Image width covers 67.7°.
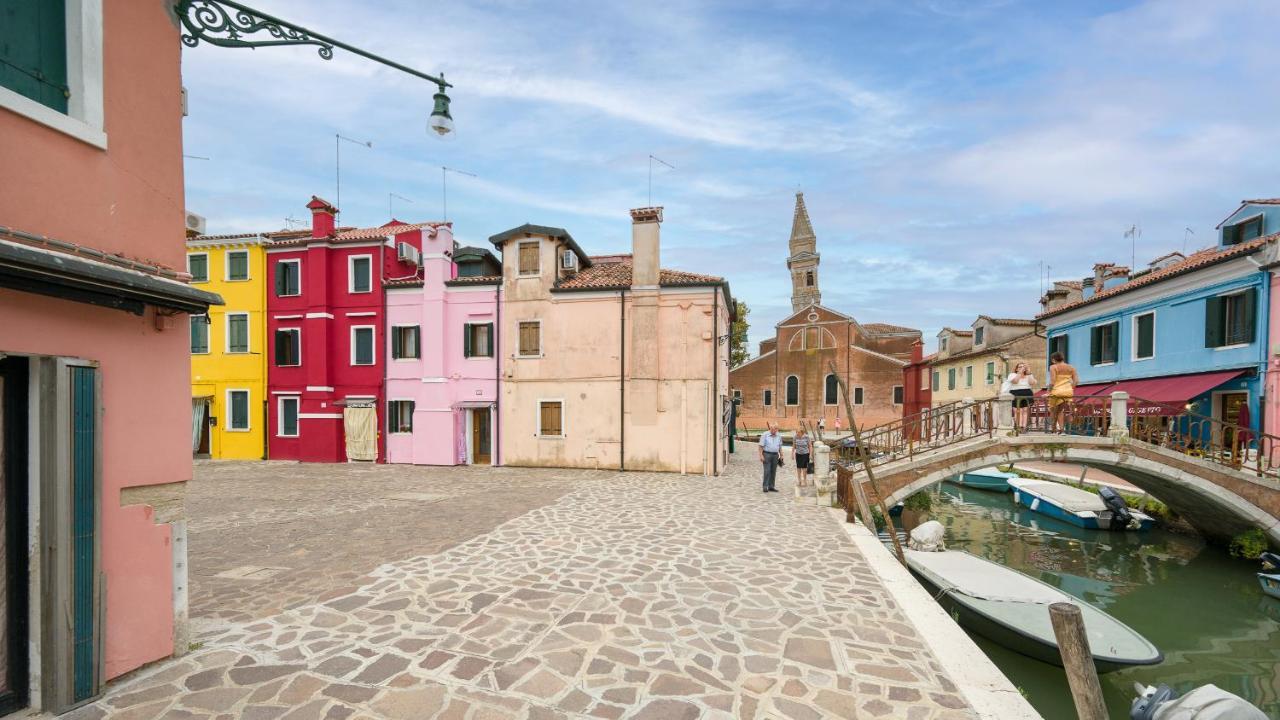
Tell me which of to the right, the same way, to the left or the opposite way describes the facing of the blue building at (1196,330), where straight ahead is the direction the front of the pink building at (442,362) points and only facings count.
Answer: to the right

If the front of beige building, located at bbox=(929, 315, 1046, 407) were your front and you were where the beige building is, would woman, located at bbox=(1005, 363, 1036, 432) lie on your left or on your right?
on your left

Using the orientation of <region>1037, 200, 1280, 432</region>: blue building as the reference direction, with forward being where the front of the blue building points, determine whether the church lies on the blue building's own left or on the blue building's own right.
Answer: on the blue building's own right

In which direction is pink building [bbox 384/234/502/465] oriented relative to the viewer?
toward the camera

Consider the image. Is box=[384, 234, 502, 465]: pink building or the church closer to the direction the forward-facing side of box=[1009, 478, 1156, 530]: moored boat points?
the church

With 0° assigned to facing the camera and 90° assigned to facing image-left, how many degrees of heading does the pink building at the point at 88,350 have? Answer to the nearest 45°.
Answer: approximately 315°

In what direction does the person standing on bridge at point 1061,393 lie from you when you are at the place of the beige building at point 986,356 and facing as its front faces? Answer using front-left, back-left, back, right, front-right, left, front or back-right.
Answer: front-left

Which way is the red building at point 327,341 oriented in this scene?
toward the camera

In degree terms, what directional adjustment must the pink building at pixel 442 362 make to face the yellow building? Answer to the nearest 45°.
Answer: approximately 135° to its right

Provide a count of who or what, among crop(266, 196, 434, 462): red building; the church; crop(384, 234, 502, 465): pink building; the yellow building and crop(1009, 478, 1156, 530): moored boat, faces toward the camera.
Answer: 4

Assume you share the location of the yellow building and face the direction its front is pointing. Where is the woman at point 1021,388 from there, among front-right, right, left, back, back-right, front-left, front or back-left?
front-left
